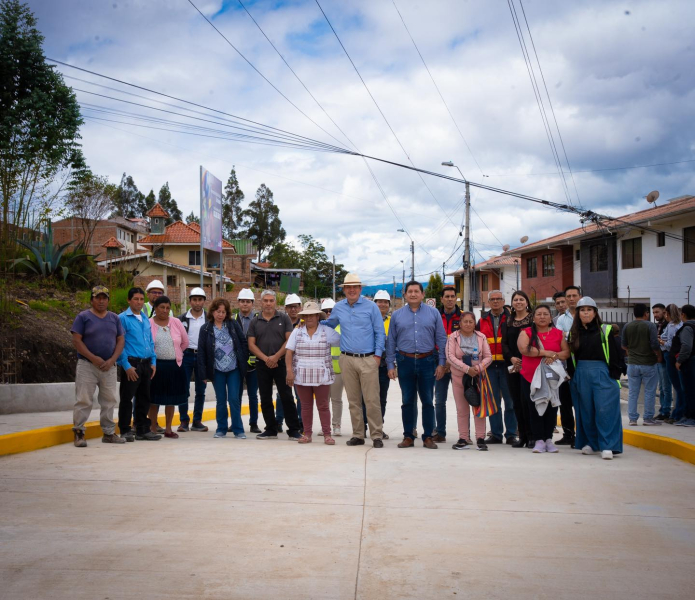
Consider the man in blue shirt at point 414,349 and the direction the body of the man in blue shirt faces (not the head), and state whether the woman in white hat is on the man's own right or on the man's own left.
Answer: on the man's own right

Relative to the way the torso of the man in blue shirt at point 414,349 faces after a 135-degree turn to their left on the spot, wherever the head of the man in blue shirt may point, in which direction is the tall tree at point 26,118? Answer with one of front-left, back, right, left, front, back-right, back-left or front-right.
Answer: left

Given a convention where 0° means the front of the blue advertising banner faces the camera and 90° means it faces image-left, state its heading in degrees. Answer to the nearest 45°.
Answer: approximately 315°

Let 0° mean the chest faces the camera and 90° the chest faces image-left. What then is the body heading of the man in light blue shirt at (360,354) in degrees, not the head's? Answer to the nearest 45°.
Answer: approximately 0°

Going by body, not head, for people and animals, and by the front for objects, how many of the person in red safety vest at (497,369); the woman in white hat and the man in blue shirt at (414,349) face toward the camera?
3

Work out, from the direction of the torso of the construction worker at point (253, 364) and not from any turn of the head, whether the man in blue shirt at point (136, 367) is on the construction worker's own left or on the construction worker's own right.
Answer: on the construction worker's own right

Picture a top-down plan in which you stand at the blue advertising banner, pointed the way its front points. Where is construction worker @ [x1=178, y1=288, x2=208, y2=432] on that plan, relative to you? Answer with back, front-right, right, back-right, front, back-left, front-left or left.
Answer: front-right

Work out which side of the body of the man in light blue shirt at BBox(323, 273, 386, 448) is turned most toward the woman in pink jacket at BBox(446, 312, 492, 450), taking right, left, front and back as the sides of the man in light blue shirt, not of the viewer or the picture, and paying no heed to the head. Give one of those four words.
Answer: left

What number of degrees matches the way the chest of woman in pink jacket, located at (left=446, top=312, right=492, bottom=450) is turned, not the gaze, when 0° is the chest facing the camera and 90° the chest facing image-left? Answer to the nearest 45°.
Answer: approximately 0°
